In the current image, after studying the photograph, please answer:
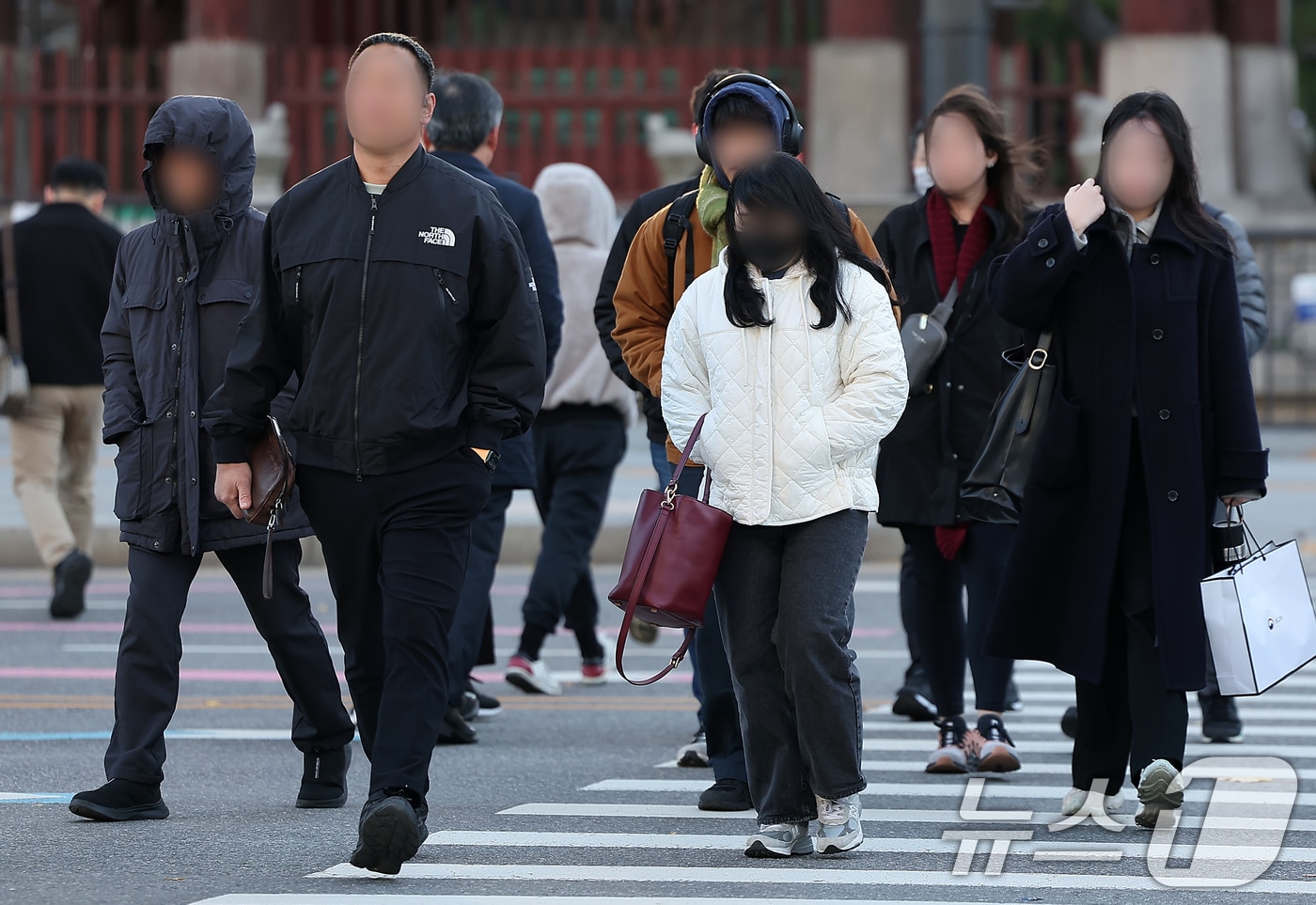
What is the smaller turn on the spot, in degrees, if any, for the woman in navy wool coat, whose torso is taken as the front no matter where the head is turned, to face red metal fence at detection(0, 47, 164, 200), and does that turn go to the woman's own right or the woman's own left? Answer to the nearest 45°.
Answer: approximately 135° to the woman's own right

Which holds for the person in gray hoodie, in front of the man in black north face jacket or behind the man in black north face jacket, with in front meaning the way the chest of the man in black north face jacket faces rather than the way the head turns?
behind

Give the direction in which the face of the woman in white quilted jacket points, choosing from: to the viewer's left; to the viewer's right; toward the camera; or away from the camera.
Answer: toward the camera

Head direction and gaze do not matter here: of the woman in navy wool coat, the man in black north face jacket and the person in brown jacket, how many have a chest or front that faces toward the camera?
3

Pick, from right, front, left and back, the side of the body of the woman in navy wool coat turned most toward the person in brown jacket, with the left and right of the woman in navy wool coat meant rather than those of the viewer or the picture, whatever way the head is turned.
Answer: right

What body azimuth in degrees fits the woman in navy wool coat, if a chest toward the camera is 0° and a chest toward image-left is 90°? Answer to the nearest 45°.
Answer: approximately 0°

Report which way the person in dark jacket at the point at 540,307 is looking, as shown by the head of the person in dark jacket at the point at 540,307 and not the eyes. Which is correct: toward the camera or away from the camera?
away from the camera

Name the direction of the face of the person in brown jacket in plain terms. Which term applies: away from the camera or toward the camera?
toward the camera

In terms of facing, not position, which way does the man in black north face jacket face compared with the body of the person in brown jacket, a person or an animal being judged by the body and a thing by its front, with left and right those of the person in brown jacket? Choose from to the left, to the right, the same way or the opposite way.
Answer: the same way

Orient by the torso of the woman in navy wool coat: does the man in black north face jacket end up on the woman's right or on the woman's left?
on the woman's right

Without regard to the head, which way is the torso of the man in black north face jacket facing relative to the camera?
toward the camera

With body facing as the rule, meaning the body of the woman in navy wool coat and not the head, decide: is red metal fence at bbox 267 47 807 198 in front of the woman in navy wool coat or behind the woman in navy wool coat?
behind

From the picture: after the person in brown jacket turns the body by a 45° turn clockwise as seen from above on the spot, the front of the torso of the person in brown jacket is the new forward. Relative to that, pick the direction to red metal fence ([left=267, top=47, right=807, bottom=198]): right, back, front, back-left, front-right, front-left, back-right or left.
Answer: back-right

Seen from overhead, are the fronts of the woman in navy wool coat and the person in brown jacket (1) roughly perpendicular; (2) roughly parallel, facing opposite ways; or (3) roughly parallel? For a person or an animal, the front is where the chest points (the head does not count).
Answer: roughly parallel

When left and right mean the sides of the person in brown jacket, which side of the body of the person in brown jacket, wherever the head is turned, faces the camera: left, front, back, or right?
front
